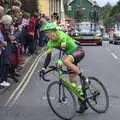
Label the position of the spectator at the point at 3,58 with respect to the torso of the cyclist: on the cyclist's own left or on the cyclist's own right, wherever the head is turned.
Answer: on the cyclist's own right

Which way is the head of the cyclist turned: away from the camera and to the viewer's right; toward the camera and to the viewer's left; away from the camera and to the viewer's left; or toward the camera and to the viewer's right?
toward the camera and to the viewer's left

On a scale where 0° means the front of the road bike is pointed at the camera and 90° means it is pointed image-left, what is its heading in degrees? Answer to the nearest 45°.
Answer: approximately 45°

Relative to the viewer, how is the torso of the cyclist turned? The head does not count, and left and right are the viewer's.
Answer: facing the viewer and to the left of the viewer

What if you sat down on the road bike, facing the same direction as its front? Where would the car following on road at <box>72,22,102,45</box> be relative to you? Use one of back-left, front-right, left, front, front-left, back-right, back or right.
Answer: back-right

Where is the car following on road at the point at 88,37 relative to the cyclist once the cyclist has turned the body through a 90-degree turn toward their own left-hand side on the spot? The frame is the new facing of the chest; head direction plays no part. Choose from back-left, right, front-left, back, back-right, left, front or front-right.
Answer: back-left
